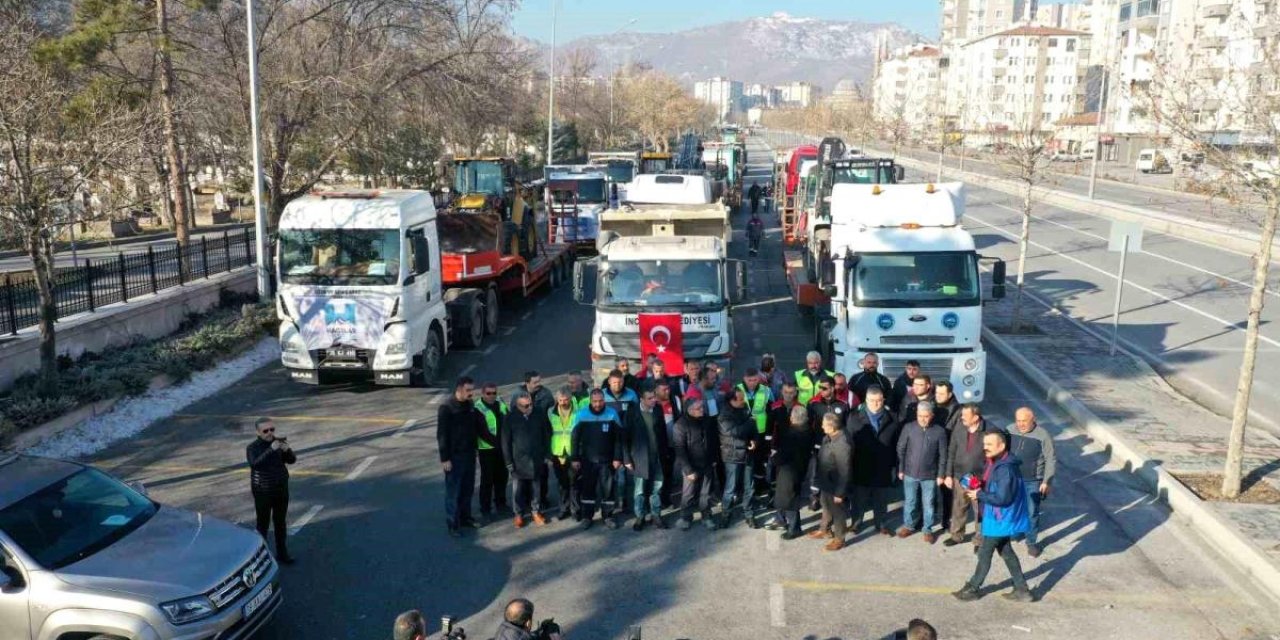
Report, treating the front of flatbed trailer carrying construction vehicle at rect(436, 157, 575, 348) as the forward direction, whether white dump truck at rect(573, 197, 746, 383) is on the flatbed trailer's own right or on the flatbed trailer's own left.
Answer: on the flatbed trailer's own left

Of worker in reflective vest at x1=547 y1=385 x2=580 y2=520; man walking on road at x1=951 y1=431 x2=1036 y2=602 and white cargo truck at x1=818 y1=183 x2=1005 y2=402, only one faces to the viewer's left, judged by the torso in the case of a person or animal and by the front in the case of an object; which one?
the man walking on road

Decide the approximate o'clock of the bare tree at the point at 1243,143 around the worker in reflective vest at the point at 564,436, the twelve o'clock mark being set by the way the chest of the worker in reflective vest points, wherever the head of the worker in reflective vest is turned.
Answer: The bare tree is roughly at 9 o'clock from the worker in reflective vest.

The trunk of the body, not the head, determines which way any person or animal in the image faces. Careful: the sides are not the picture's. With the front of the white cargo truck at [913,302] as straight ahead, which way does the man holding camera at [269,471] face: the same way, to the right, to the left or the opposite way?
to the left

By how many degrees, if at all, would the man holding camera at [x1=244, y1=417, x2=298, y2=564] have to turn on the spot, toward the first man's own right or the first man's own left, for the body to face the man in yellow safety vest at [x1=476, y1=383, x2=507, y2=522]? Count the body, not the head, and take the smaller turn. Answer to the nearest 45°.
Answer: approximately 45° to the first man's own left

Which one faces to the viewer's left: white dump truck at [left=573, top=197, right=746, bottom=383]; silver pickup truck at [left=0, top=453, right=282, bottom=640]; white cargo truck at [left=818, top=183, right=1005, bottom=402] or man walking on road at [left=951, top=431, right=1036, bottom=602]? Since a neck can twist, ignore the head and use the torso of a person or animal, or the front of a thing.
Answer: the man walking on road

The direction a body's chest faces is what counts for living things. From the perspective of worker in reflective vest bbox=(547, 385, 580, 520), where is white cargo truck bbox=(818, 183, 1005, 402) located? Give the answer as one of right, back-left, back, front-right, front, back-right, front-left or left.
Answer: back-left

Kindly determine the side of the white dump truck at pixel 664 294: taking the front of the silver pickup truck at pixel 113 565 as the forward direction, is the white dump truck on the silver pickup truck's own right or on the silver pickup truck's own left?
on the silver pickup truck's own left

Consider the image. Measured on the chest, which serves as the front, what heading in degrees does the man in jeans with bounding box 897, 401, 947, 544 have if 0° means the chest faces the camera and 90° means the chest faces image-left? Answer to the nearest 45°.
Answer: approximately 0°
